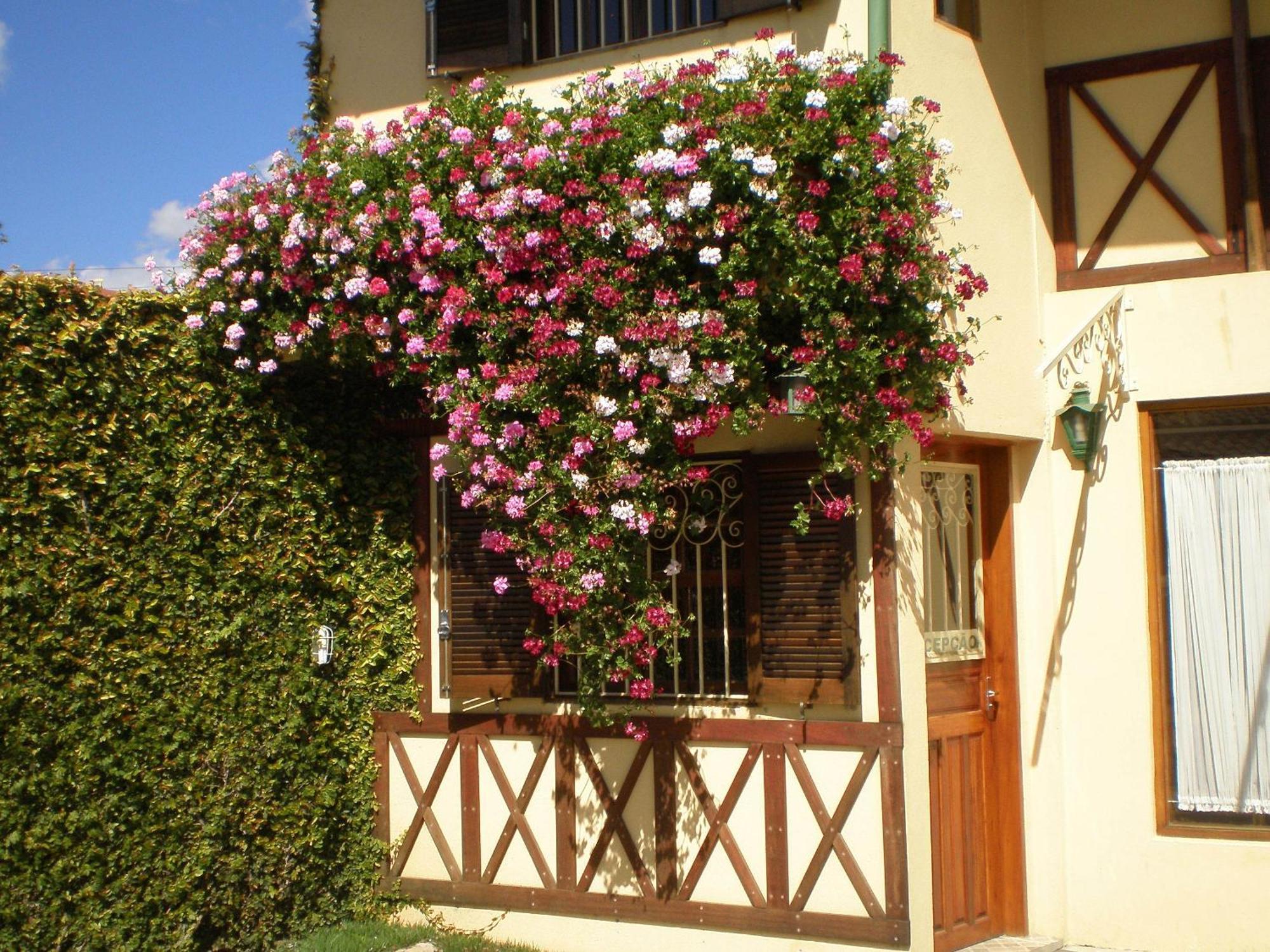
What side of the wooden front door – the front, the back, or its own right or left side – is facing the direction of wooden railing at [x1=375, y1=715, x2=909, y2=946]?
right

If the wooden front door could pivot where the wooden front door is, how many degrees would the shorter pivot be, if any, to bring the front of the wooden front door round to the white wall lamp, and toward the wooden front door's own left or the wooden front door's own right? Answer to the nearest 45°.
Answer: approximately 135° to the wooden front door's own right

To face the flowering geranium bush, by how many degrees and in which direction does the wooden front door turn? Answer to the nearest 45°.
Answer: approximately 90° to its right

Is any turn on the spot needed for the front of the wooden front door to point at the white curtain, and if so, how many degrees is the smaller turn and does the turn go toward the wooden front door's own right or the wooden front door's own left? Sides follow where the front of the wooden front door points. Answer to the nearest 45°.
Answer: approximately 45° to the wooden front door's own left

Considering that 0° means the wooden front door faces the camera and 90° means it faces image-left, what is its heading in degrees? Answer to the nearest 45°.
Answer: approximately 315°
